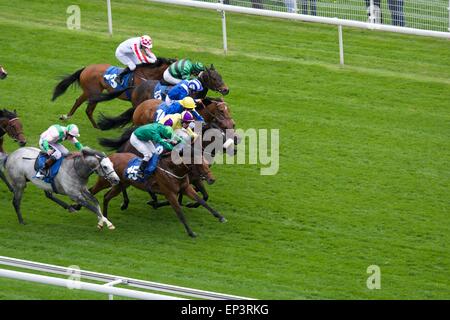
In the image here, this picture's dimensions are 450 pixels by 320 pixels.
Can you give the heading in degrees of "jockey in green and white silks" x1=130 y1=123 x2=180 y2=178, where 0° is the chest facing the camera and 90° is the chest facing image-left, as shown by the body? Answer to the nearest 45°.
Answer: approximately 270°

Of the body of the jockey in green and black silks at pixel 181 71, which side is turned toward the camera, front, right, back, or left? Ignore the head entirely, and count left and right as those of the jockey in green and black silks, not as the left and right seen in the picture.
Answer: right

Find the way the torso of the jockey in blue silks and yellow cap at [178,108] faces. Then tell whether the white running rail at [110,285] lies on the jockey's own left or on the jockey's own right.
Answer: on the jockey's own right

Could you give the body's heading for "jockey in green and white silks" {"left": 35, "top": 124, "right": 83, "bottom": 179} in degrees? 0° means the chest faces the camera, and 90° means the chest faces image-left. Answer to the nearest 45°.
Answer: approximately 270°

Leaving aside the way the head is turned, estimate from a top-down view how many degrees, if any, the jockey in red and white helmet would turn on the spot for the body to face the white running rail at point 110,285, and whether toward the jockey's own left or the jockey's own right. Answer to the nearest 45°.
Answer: approximately 90° to the jockey's own right

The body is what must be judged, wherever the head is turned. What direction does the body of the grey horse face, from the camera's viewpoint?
to the viewer's right

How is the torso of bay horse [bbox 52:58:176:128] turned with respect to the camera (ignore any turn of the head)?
to the viewer's right

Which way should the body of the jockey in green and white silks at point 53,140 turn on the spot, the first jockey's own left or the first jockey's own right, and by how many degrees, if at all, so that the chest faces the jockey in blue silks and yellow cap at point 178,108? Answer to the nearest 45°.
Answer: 0° — they already face them
